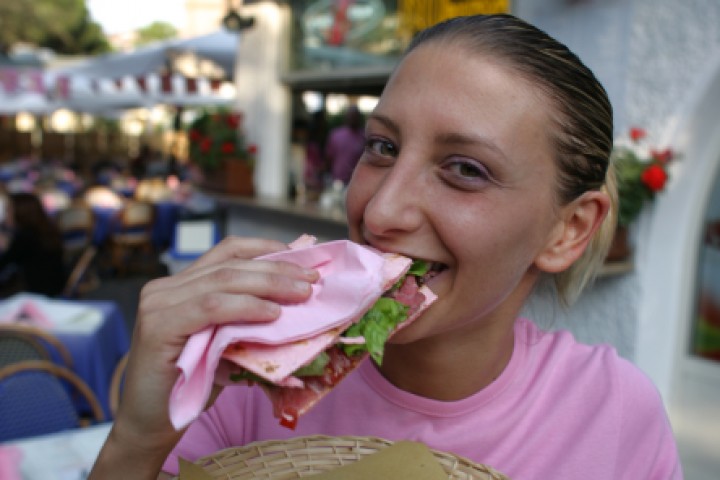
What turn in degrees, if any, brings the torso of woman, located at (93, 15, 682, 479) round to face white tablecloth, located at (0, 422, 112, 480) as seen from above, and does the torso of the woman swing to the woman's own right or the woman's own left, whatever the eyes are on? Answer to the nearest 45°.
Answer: approximately 90° to the woman's own right

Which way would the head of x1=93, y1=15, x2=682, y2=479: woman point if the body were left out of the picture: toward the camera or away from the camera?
toward the camera

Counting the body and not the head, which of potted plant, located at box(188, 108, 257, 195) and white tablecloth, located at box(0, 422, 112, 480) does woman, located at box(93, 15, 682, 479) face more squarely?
the white tablecloth

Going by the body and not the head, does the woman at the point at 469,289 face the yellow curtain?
no

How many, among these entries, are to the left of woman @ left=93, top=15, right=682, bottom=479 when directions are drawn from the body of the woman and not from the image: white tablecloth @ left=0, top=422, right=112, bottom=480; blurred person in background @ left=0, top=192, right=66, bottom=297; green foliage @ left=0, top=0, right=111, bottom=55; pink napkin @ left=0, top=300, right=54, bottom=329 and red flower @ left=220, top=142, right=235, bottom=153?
0

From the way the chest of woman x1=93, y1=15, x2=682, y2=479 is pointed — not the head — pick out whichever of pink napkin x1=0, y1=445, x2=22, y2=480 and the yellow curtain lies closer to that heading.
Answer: the pink napkin

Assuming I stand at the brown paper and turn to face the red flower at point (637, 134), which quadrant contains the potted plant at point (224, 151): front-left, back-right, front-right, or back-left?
front-left

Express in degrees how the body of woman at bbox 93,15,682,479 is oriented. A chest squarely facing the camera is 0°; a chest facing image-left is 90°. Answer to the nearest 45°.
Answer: approximately 45°

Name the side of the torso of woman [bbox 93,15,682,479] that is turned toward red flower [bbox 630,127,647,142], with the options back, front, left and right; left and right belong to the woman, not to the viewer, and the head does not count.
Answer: back

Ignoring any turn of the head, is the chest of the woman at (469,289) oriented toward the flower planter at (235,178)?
no

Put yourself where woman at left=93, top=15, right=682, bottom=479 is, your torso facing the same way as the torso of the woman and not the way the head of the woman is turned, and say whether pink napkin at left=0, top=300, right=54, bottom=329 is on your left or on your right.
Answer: on your right

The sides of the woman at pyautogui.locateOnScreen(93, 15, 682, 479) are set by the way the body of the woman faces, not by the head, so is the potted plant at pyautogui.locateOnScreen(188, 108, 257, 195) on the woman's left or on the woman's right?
on the woman's right

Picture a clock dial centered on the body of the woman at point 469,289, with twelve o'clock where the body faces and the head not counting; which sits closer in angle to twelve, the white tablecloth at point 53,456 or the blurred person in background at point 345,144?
the white tablecloth

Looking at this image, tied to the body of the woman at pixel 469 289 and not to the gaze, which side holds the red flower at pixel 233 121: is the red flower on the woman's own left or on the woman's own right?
on the woman's own right

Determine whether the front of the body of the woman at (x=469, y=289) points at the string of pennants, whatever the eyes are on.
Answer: no

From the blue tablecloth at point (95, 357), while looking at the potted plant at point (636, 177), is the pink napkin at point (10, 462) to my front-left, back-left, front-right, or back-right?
front-right

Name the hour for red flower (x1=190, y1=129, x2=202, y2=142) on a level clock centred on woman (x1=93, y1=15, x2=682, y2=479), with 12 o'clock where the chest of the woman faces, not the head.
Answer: The red flower is roughly at 4 o'clock from the woman.
